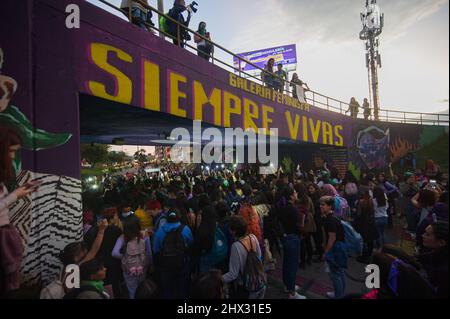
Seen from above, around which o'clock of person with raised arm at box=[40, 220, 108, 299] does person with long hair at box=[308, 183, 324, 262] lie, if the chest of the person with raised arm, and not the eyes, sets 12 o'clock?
The person with long hair is roughly at 1 o'clock from the person with raised arm.

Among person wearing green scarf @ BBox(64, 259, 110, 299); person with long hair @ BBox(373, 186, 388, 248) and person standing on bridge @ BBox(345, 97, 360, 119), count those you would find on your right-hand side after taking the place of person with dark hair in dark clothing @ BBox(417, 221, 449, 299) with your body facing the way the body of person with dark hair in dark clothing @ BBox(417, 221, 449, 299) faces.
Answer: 2

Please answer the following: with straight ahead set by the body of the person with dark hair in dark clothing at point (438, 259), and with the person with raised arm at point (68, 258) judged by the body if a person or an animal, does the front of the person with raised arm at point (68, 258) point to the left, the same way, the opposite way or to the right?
to the right

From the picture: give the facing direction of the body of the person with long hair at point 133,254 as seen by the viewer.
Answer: away from the camera

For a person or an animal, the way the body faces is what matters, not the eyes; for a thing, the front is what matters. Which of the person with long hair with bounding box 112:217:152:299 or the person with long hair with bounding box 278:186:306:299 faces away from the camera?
the person with long hair with bounding box 112:217:152:299

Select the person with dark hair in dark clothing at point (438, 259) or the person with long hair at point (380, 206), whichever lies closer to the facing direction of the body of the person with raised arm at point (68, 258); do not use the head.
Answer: the person with long hair

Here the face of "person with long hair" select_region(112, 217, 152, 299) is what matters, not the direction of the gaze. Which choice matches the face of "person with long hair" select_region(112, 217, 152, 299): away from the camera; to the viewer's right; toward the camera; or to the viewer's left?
away from the camera

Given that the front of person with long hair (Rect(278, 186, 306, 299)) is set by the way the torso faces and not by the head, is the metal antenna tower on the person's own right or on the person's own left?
on the person's own left

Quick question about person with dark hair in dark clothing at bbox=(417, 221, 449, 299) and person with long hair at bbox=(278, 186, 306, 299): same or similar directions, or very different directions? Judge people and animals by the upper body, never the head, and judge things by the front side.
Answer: very different directions

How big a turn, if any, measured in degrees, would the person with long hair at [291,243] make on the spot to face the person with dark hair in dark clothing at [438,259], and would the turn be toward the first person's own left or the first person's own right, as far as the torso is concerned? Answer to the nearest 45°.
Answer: approximately 45° to the first person's own right

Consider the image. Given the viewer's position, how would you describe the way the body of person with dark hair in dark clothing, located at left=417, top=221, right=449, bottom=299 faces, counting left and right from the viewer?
facing to the left of the viewer

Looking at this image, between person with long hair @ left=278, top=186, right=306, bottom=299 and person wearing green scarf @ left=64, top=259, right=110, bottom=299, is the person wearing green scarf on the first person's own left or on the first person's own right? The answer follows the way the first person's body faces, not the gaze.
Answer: on the first person's own right

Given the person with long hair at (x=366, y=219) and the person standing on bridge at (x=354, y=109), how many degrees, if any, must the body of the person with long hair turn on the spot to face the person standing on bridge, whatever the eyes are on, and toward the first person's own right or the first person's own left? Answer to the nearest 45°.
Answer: approximately 45° to the first person's own right

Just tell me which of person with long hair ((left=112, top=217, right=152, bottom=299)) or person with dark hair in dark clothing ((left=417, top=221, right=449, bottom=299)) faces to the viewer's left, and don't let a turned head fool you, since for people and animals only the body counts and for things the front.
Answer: the person with dark hair in dark clothing
